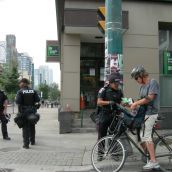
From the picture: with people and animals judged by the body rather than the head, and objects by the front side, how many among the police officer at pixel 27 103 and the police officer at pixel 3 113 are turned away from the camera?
1

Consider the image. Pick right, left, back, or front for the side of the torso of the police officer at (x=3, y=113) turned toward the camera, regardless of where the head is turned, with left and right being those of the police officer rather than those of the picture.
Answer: right

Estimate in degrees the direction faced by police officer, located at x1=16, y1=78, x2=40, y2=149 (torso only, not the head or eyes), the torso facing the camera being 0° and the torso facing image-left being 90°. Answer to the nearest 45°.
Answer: approximately 180°

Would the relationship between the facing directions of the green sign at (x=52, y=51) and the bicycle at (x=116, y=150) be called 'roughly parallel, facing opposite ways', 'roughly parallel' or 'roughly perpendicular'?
roughly perpendicular

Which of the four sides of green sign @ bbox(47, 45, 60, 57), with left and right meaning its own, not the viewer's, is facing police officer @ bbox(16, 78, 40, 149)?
front

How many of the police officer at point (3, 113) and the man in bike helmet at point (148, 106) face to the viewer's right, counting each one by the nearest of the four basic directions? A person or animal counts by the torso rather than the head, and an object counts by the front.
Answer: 1

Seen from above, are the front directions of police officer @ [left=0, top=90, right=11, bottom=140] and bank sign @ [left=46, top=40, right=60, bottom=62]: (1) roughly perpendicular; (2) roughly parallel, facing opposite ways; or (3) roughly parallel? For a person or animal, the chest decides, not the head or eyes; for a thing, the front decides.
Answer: roughly perpendicular

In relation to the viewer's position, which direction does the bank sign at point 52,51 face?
facing the viewer

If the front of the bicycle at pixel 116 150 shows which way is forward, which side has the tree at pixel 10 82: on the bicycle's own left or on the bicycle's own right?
on the bicycle's own right

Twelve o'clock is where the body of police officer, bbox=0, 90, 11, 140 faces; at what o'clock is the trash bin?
The trash bin is roughly at 11 o'clock from the police officer.

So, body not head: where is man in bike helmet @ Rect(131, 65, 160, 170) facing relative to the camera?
to the viewer's left

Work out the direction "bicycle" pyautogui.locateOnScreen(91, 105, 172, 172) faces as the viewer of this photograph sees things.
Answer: facing to the left of the viewer

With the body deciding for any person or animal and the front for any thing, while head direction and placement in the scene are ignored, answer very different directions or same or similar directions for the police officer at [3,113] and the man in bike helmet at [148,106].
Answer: very different directions
